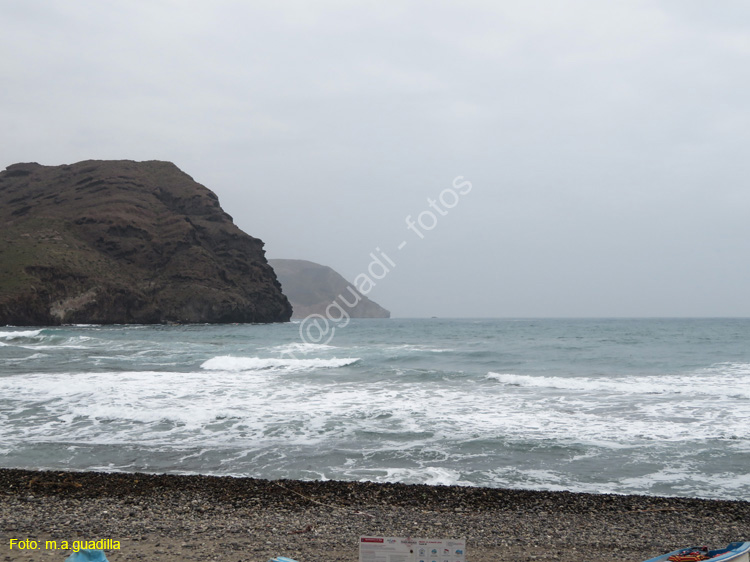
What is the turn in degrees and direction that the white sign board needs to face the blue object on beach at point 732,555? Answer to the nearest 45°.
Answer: approximately 135° to its left

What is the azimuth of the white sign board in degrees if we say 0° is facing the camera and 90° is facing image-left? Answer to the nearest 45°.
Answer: approximately 0°

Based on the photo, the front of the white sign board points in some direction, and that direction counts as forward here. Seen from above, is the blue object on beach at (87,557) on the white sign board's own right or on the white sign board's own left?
on the white sign board's own right
